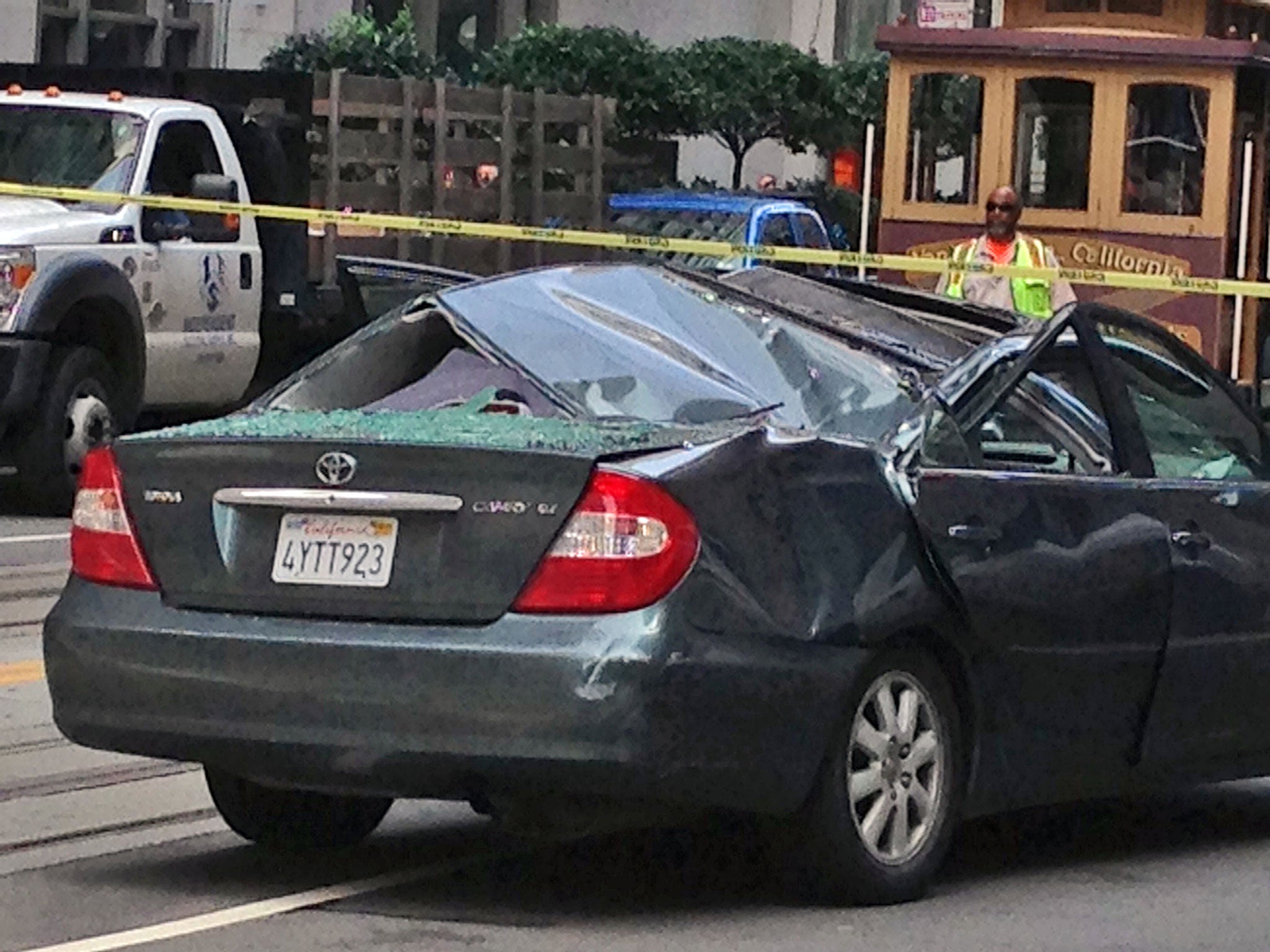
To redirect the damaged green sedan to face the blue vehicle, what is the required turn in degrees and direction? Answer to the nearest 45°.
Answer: approximately 45° to its left

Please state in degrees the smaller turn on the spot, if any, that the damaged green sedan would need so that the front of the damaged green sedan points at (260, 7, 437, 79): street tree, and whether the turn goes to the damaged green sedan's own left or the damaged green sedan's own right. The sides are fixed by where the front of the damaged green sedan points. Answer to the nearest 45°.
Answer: approximately 45° to the damaged green sedan's own left

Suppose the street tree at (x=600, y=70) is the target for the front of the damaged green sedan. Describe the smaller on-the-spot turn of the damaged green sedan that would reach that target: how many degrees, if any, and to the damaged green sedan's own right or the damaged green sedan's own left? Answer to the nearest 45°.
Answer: approximately 45° to the damaged green sedan's own left

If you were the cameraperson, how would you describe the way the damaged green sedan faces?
facing away from the viewer and to the right of the viewer
